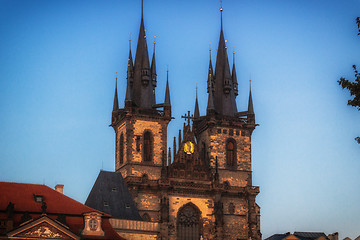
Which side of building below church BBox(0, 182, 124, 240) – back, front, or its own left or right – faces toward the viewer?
front
